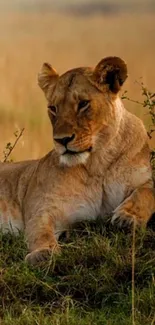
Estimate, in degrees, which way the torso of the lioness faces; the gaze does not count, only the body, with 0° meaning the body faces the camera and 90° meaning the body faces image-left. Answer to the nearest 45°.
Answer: approximately 315°
